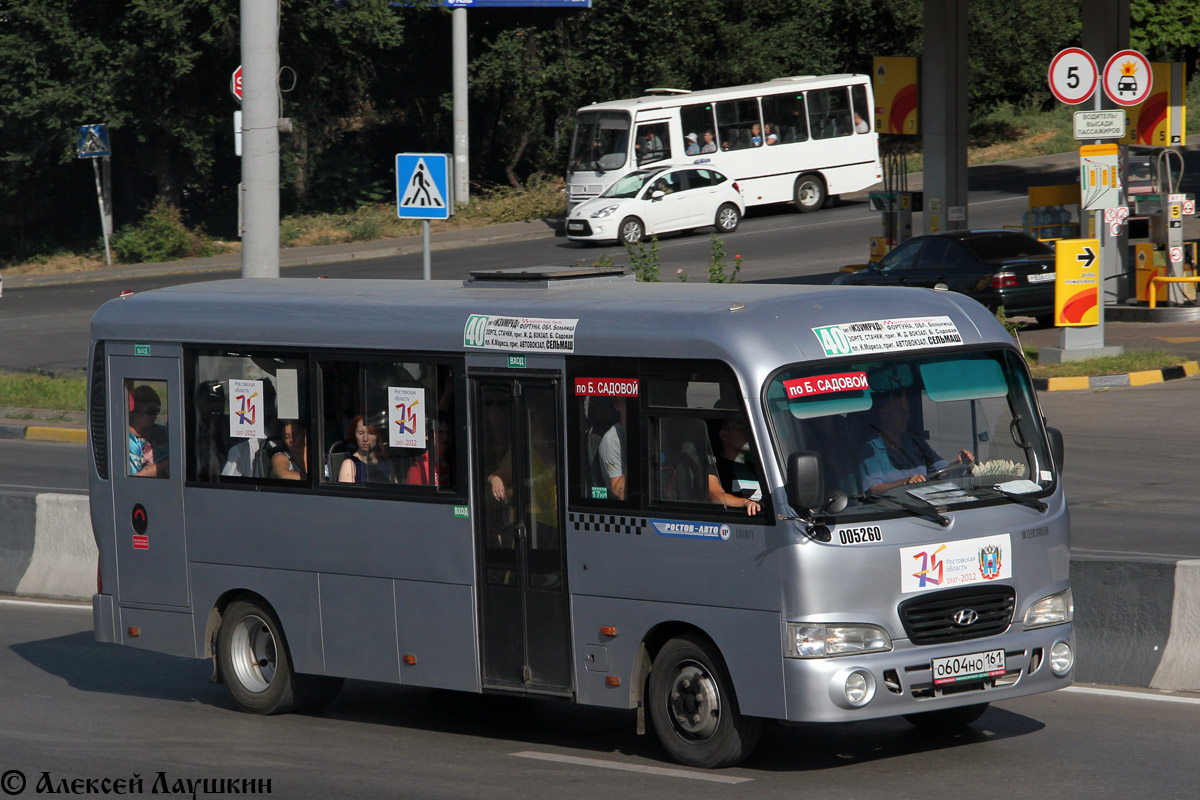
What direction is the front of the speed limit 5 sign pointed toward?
toward the camera

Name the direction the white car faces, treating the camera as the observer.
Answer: facing the viewer and to the left of the viewer

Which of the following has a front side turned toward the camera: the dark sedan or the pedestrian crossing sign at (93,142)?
the pedestrian crossing sign

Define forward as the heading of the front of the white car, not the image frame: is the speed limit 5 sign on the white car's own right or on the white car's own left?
on the white car's own left

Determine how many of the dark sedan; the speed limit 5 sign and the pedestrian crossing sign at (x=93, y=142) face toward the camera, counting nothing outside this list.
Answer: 2

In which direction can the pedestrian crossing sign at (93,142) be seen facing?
toward the camera

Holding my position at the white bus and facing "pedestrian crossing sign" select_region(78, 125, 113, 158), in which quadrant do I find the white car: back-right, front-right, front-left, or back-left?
front-left

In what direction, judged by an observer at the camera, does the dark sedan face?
facing away from the viewer and to the left of the viewer

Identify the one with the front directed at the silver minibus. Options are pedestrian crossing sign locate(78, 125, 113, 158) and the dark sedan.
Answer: the pedestrian crossing sign

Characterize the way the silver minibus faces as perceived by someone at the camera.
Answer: facing the viewer and to the right of the viewer

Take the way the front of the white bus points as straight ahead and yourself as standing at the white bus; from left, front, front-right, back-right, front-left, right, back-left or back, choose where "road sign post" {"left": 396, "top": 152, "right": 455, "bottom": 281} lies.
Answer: front-left

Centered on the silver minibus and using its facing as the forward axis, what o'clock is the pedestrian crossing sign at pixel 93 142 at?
The pedestrian crossing sign is roughly at 7 o'clock from the silver minibus.

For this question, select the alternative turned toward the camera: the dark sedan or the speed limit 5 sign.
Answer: the speed limit 5 sign
